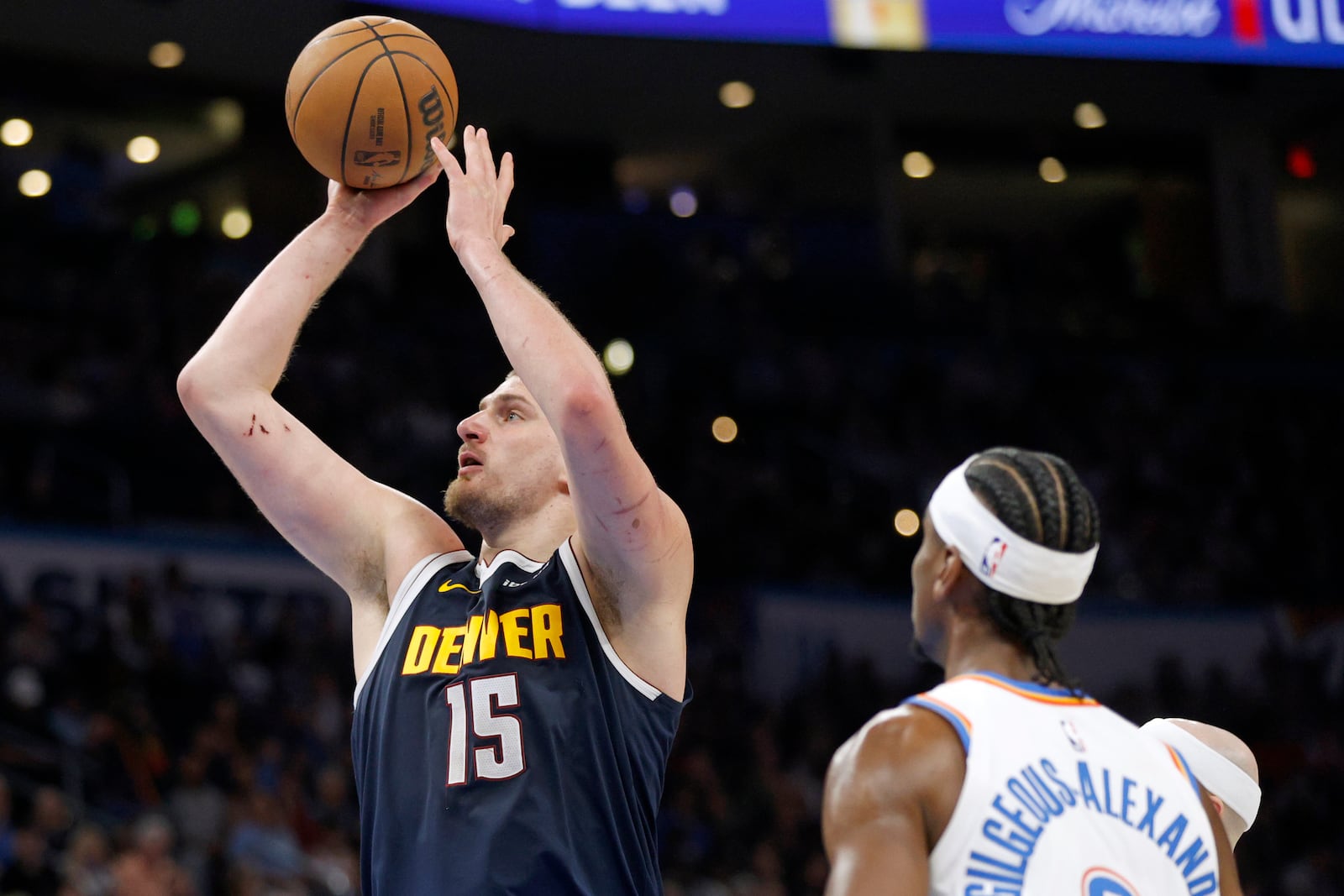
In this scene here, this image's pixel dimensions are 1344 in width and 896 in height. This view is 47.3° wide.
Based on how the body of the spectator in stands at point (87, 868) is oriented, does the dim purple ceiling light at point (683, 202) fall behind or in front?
behind

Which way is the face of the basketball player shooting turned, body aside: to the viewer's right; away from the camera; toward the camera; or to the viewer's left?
to the viewer's left

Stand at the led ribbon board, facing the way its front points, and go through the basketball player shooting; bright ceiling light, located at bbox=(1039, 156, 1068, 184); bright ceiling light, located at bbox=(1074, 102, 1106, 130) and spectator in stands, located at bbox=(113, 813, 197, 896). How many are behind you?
2

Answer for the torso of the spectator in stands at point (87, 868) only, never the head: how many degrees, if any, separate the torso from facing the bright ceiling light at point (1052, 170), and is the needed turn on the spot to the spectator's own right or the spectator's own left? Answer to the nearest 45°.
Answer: approximately 135° to the spectator's own left

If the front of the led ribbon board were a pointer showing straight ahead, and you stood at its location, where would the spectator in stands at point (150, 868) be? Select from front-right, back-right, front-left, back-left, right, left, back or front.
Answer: front-right

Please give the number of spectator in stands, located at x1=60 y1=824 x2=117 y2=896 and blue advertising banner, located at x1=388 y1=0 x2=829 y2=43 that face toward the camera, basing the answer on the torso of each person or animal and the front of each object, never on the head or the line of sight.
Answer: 2

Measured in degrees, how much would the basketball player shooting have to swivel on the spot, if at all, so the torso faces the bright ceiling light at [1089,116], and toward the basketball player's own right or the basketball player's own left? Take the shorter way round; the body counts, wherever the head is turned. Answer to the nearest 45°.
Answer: approximately 180°

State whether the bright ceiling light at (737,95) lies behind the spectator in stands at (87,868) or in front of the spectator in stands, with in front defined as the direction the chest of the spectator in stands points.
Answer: behind

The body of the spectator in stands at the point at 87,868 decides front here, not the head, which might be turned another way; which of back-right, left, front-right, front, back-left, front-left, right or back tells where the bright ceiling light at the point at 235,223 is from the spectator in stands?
back

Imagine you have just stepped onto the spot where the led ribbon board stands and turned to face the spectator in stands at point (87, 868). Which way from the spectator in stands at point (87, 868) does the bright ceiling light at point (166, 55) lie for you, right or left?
right

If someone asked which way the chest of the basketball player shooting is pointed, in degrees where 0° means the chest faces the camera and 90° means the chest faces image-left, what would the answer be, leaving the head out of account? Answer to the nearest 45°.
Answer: approximately 45°

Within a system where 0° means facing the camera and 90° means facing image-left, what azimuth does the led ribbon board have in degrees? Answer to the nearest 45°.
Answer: approximately 0°

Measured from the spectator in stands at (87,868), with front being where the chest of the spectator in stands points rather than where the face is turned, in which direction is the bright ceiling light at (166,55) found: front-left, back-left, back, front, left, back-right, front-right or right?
back
